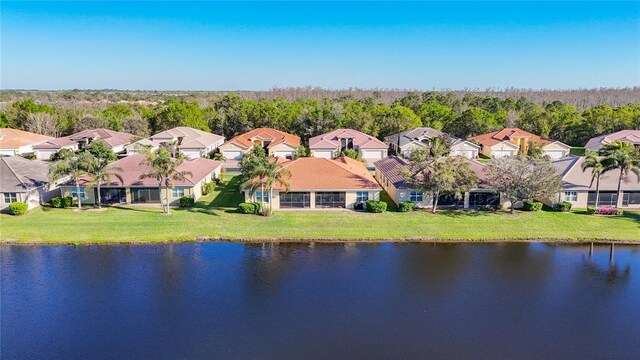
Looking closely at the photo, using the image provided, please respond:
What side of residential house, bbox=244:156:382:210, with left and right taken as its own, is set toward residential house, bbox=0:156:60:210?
left

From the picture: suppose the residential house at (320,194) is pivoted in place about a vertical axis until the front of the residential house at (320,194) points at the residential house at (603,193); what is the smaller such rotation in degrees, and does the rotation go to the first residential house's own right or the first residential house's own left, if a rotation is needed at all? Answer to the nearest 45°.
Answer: approximately 90° to the first residential house's own right

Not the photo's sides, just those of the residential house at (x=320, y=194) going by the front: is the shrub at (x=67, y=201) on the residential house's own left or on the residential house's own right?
on the residential house's own left

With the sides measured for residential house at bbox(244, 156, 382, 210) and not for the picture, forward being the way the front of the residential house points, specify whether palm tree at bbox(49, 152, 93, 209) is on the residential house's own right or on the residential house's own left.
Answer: on the residential house's own left

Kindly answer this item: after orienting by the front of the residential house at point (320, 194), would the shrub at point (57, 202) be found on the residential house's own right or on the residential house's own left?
on the residential house's own left

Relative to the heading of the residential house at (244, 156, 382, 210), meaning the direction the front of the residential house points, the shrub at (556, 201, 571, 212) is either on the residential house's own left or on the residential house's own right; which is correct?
on the residential house's own right

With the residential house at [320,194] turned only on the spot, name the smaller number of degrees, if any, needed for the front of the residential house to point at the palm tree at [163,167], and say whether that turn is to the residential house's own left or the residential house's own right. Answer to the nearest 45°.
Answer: approximately 90° to the residential house's own left

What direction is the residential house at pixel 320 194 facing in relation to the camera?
away from the camera

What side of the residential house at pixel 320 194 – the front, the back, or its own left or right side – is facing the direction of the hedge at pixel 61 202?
left

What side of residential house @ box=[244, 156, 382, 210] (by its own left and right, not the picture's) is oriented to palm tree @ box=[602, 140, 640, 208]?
right

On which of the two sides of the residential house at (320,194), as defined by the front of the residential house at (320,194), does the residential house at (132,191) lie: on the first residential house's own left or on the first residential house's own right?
on the first residential house's own left
